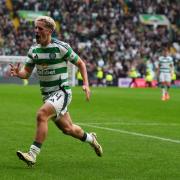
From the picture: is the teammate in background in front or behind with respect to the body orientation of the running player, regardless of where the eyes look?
behind

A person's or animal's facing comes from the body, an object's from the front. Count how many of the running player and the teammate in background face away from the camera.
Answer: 0

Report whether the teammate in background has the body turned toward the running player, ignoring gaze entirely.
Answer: yes

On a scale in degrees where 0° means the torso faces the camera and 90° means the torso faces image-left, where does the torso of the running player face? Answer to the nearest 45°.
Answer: approximately 45°

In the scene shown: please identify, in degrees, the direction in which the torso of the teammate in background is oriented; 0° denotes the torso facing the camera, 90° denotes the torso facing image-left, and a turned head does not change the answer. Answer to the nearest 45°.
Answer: approximately 0°
